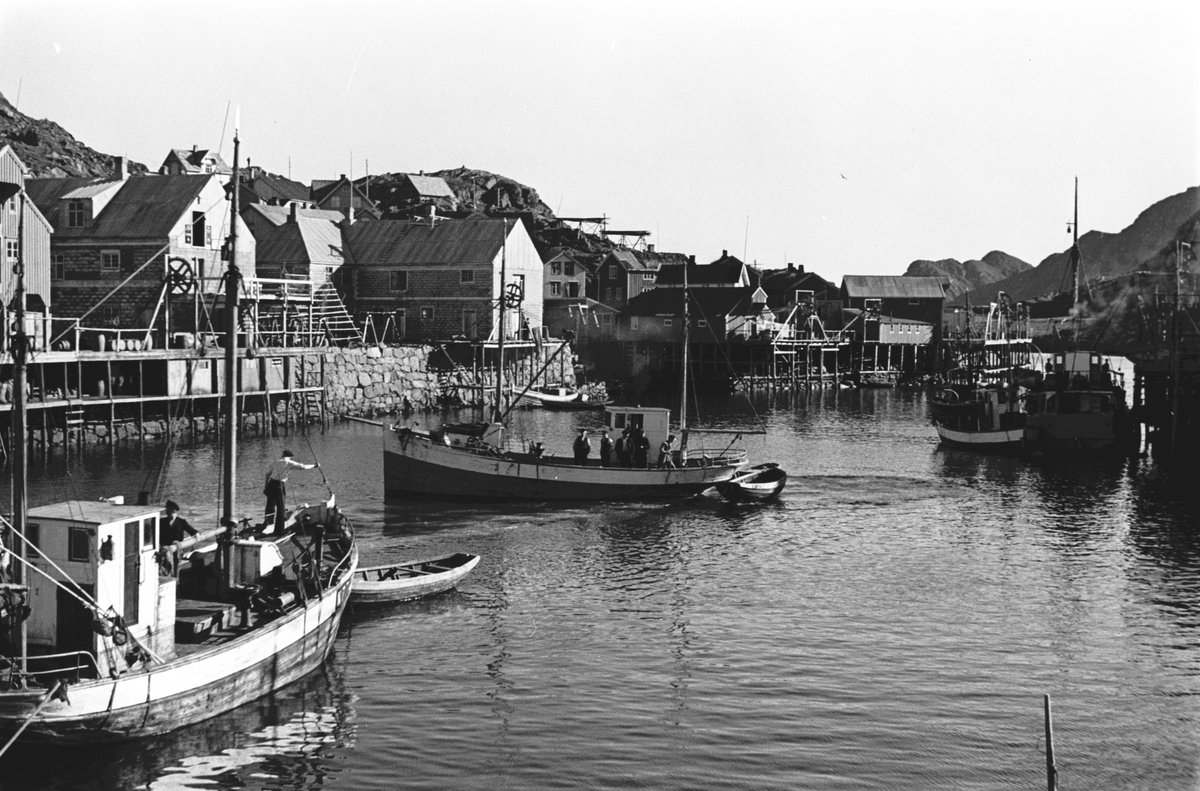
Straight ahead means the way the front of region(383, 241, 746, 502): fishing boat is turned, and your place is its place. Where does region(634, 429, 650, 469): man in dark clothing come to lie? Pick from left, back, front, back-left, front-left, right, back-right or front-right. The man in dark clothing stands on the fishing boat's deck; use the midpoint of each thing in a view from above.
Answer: back

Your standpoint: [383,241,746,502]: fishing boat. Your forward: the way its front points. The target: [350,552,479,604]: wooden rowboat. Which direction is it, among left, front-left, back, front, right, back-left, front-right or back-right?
left

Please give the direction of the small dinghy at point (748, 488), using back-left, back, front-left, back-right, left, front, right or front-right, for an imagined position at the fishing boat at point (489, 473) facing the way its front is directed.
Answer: back

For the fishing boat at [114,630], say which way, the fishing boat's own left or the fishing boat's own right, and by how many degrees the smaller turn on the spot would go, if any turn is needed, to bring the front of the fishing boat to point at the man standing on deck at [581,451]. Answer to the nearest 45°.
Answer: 0° — it already faces them

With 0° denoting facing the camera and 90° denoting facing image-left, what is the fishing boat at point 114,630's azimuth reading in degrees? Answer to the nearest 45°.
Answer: approximately 225°

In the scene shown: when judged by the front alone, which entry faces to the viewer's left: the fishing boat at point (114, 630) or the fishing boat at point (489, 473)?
the fishing boat at point (489, 473)

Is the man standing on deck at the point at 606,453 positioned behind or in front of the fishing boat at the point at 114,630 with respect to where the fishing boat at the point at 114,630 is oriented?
in front

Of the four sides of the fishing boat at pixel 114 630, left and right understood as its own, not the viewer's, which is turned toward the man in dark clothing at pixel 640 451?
front

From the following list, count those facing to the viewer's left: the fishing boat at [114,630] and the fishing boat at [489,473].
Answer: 1

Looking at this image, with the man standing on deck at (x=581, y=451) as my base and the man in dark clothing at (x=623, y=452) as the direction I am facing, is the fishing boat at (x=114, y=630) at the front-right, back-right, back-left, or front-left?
back-right

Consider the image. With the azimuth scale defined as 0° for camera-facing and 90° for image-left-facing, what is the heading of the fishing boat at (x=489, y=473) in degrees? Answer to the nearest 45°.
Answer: approximately 90°

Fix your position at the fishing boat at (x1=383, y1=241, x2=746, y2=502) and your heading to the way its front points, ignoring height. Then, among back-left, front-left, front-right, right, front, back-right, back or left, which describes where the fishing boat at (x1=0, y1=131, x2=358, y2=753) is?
left

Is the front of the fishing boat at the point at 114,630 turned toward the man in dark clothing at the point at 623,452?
yes
